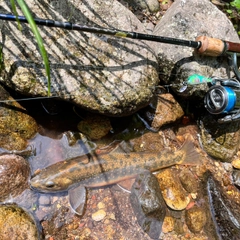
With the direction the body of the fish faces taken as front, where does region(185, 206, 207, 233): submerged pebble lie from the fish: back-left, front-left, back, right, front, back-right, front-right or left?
back

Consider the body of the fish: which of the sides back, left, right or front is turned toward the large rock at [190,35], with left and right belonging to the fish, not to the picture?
right

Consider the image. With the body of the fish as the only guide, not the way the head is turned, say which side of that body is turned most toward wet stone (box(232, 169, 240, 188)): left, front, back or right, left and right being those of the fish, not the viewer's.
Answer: back

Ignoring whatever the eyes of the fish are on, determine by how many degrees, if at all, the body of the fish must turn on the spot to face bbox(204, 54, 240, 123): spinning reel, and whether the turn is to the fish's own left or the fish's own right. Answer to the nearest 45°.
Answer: approximately 135° to the fish's own right

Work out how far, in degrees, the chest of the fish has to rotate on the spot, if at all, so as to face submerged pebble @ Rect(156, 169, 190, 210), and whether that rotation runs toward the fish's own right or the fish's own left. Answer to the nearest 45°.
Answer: approximately 180°

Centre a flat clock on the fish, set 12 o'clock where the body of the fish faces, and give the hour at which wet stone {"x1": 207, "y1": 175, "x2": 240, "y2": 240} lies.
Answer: The wet stone is roughly at 6 o'clock from the fish.

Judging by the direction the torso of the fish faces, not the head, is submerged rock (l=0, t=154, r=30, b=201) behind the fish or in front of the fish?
in front

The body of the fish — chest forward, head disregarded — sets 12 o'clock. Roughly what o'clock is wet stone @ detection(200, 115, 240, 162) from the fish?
The wet stone is roughly at 5 o'clock from the fish.

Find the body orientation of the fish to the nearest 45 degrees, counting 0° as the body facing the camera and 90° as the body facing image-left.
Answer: approximately 90°
